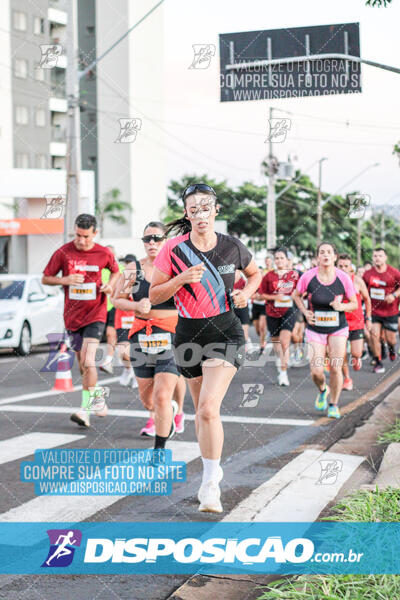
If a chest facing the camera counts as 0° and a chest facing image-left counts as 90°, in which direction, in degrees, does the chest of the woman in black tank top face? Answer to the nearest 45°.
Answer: approximately 0°

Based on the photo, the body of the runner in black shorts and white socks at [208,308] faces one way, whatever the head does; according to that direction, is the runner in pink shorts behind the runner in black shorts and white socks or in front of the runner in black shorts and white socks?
behind

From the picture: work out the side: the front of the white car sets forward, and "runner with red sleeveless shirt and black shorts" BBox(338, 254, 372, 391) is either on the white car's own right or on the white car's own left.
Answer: on the white car's own left

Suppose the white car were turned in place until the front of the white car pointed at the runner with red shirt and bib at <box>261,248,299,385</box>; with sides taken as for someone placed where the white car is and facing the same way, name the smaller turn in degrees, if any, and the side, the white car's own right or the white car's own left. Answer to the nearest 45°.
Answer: approximately 90° to the white car's own left

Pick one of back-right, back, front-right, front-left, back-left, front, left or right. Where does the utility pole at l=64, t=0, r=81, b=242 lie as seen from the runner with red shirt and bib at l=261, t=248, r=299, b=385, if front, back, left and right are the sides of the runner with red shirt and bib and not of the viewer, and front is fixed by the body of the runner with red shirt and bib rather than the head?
back-right

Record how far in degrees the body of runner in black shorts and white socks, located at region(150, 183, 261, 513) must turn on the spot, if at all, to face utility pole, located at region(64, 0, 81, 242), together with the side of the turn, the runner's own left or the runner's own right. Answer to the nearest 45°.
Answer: approximately 180°

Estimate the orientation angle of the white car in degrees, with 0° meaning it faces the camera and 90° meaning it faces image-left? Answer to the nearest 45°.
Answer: approximately 45°
